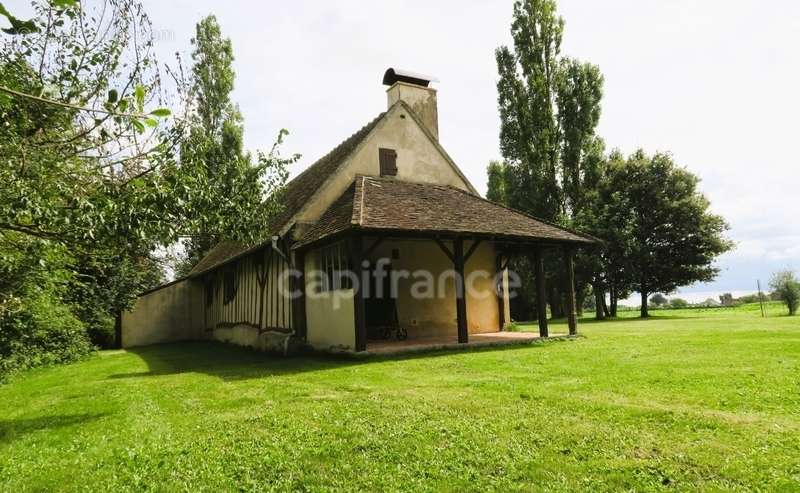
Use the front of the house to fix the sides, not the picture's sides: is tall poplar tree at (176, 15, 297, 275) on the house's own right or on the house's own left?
on the house's own right

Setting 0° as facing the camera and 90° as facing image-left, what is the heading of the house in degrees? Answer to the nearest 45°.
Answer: approximately 315°

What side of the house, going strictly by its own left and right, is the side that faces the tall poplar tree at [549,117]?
left

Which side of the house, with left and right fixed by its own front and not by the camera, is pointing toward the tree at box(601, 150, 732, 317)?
left
